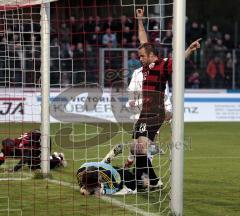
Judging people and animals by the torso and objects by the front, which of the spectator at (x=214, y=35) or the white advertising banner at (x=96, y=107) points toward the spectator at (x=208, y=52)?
the spectator at (x=214, y=35)

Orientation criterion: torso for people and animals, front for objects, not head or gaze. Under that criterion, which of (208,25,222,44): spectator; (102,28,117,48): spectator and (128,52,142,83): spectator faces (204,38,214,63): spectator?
(208,25,222,44): spectator

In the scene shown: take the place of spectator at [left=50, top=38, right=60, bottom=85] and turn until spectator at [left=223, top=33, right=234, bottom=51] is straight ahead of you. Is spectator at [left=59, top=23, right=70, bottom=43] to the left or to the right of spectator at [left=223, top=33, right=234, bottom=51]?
left

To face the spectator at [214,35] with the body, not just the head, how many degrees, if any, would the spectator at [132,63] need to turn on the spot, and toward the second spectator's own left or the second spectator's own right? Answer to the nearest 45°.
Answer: approximately 135° to the second spectator's own left

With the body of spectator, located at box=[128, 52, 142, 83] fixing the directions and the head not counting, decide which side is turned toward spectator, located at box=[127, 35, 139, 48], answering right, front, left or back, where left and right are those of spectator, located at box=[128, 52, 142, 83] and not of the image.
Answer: back

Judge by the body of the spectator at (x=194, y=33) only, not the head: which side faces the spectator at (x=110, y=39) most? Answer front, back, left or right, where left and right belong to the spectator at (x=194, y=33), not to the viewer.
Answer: right
